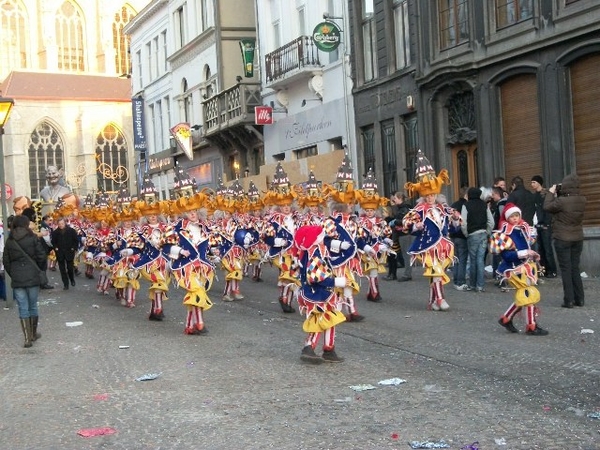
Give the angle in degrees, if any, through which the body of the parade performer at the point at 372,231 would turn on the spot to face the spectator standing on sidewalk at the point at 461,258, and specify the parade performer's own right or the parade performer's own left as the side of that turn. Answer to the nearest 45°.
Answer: approximately 135° to the parade performer's own left

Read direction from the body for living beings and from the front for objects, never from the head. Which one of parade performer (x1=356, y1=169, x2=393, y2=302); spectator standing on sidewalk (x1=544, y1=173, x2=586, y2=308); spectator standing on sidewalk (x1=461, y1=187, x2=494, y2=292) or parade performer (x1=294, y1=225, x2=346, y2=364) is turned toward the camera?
parade performer (x1=356, y1=169, x2=393, y2=302)

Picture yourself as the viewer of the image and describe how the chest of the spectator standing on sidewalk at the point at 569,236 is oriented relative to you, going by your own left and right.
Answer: facing away from the viewer and to the left of the viewer
